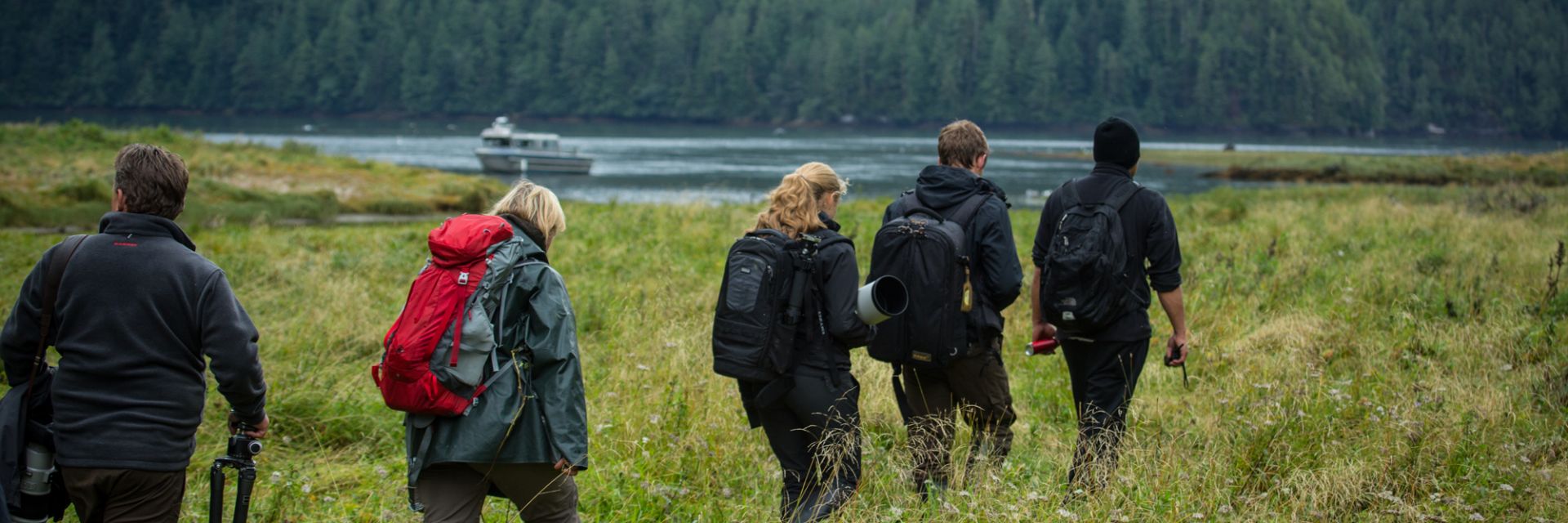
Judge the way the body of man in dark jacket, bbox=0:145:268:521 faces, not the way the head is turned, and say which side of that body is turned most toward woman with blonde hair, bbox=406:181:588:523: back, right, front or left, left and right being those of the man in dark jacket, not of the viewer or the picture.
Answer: right

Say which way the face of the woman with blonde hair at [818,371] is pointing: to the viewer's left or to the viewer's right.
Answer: to the viewer's right

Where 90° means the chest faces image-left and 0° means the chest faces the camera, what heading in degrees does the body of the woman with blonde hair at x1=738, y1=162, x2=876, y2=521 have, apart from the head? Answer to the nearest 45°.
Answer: approximately 225°

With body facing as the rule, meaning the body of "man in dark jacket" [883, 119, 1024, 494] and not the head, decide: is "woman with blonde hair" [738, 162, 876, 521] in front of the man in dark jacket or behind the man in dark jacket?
behind

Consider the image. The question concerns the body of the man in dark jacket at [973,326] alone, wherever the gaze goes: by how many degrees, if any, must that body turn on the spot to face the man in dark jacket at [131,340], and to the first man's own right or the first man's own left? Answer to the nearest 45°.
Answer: approximately 180°

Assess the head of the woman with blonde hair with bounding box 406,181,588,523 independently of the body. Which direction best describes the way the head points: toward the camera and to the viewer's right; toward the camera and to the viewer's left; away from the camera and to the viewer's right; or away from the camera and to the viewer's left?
away from the camera and to the viewer's right

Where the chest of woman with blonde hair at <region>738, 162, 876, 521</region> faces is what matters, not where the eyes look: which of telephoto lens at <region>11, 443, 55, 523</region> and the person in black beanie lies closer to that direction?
the person in black beanie

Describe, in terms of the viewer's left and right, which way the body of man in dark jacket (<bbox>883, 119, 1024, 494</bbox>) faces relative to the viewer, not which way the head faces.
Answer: facing away from the viewer and to the right of the viewer

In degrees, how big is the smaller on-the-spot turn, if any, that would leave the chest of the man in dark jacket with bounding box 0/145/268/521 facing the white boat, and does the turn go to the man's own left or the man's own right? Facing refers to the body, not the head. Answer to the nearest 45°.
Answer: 0° — they already face it

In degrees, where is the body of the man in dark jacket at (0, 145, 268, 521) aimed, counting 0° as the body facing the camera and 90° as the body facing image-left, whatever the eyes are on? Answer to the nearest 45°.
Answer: approximately 180°

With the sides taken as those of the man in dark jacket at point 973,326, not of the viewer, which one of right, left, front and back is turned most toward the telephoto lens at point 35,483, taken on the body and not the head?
back

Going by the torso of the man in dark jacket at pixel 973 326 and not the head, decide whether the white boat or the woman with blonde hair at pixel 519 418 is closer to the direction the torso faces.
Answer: the white boat
